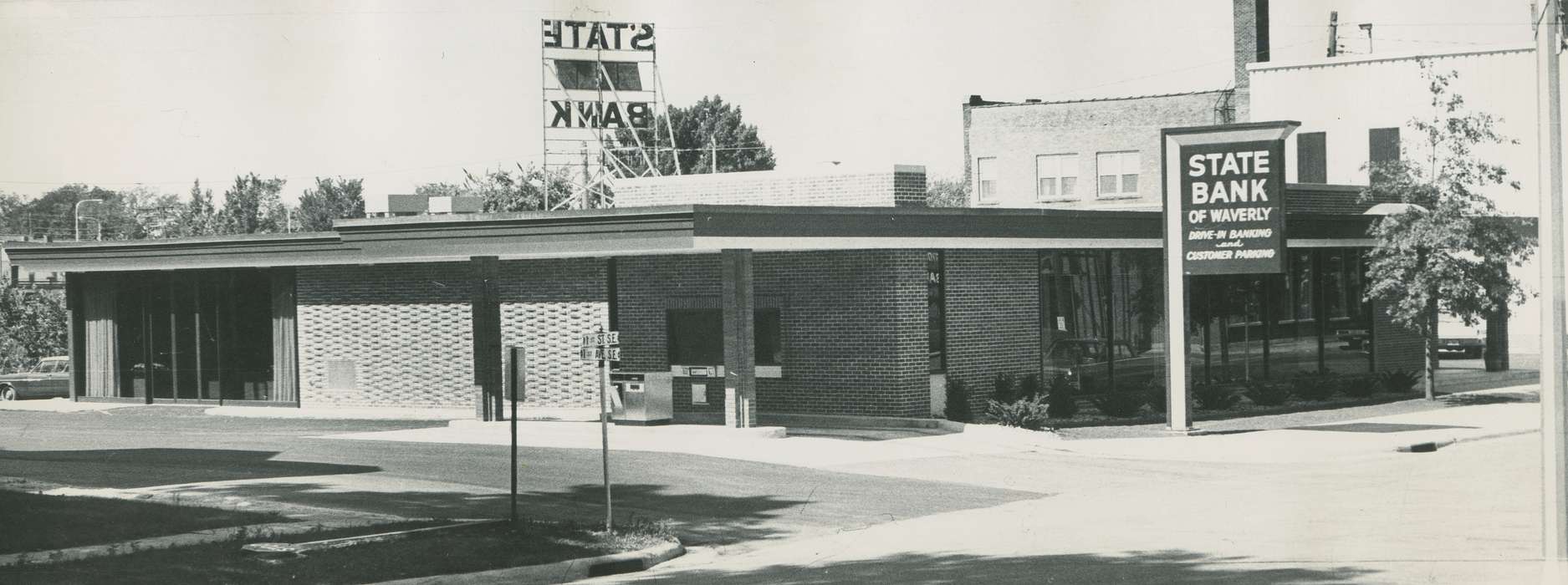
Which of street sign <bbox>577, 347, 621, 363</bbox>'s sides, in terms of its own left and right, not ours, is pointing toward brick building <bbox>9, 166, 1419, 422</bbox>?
back

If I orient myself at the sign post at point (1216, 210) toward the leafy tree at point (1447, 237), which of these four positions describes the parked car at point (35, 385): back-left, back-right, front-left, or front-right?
back-left

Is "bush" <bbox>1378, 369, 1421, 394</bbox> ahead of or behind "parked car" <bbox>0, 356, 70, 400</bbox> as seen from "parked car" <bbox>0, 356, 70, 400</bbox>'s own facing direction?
behind

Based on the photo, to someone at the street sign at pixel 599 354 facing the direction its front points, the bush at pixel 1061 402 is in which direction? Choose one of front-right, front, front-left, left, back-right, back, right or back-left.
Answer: back-left

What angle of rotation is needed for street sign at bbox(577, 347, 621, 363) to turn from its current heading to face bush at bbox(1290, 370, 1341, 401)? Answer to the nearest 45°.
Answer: approximately 135° to its left

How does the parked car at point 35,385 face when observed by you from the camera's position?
facing to the left of the viewer

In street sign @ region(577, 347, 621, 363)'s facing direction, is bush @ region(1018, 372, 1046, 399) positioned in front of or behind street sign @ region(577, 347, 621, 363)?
behind

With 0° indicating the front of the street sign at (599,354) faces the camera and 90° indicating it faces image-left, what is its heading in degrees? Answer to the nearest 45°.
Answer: approximately 0°

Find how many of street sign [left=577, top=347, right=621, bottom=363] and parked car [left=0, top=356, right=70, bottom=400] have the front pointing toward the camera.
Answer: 1

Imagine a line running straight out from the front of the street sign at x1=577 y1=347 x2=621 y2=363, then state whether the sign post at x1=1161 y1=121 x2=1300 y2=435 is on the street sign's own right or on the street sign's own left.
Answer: on the street sign's own left
